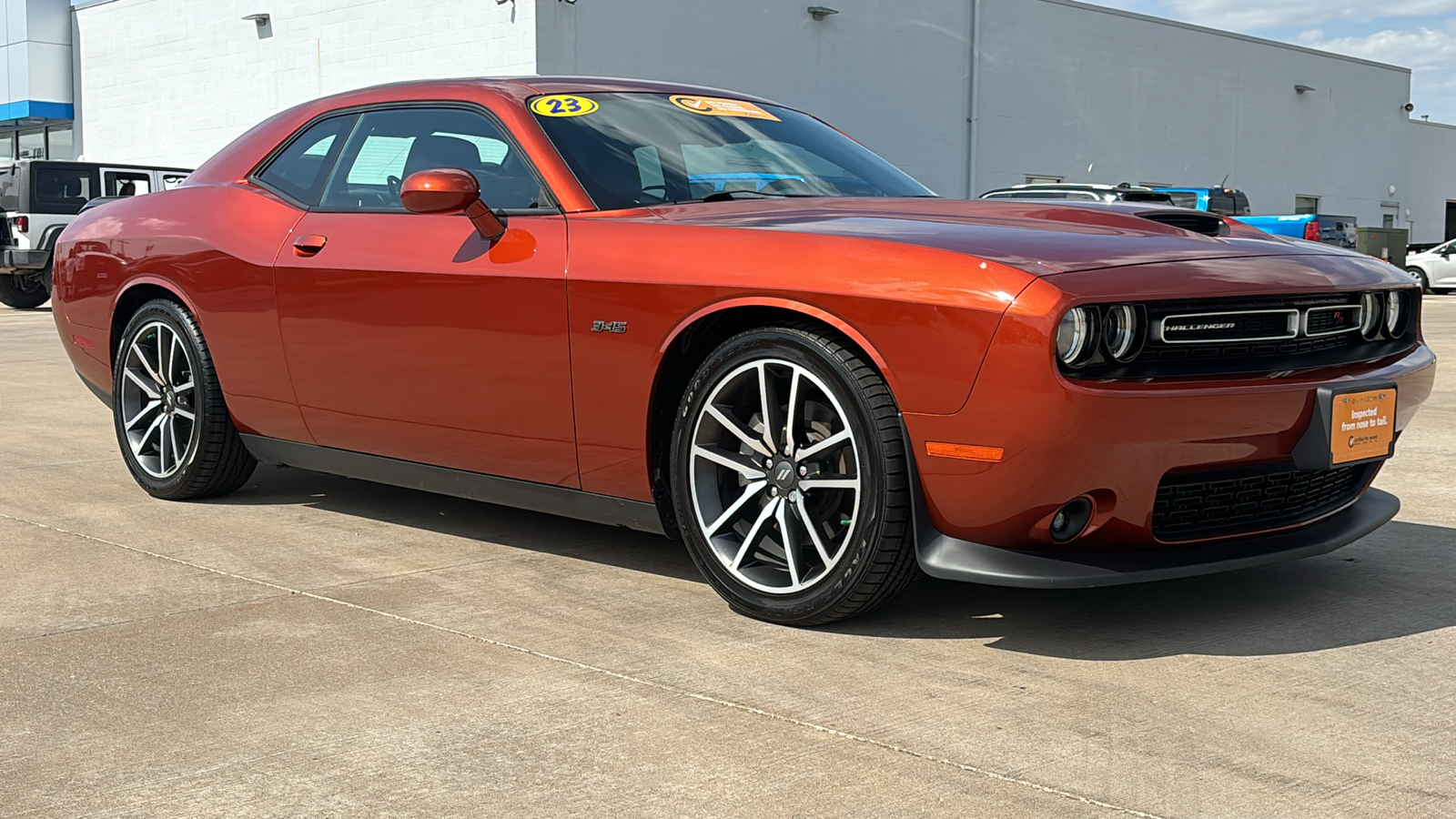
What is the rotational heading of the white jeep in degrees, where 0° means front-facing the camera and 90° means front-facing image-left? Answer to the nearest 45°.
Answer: approximately 225°

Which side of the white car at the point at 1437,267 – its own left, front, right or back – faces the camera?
left

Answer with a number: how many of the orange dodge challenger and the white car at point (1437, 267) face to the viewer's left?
1

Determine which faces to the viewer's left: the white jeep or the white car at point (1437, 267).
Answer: the white car

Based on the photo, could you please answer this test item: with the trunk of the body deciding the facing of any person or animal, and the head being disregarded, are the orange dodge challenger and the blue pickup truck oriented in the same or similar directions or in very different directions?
very different directions

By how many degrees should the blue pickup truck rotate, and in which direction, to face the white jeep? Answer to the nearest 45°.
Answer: approximately 45° to its left

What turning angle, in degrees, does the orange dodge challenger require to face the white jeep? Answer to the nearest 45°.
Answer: approximately 180°

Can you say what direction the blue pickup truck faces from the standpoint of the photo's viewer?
facing away from the viewer and to the left of the viewer

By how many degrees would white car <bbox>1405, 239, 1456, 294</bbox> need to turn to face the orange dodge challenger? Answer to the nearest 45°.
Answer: approximately 90° to its left

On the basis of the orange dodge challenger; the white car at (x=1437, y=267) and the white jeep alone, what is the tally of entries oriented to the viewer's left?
1

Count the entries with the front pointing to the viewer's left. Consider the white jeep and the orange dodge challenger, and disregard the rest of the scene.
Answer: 0
